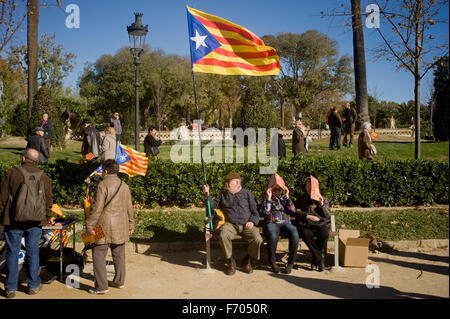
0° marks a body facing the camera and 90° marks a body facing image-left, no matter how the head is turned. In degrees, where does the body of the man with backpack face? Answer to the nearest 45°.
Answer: approximately 180°

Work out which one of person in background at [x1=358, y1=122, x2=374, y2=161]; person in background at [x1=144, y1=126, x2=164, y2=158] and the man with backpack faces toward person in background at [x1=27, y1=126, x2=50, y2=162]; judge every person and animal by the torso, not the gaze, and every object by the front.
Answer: the man with backpack

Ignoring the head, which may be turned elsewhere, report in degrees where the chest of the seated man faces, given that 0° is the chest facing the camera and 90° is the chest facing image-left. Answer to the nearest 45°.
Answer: approximately 0°

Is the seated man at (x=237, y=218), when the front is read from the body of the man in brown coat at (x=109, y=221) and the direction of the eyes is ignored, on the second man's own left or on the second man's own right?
on the second man's own right

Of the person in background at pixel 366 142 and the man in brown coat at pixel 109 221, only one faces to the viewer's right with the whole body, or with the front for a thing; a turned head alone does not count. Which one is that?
the person in background

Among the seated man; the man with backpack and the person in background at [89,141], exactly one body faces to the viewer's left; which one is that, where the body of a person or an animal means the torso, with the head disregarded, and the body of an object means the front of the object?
the person in background

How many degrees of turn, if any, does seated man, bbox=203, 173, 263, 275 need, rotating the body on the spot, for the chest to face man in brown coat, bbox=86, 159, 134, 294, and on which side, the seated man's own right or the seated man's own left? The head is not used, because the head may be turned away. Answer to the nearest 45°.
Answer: approximately 45° to the seated man's own right

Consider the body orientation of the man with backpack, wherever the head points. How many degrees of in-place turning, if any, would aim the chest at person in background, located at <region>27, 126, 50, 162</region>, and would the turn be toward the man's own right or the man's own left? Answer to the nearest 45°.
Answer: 0° — they already face them

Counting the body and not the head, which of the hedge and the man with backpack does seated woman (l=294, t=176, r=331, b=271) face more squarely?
the man with backpack
